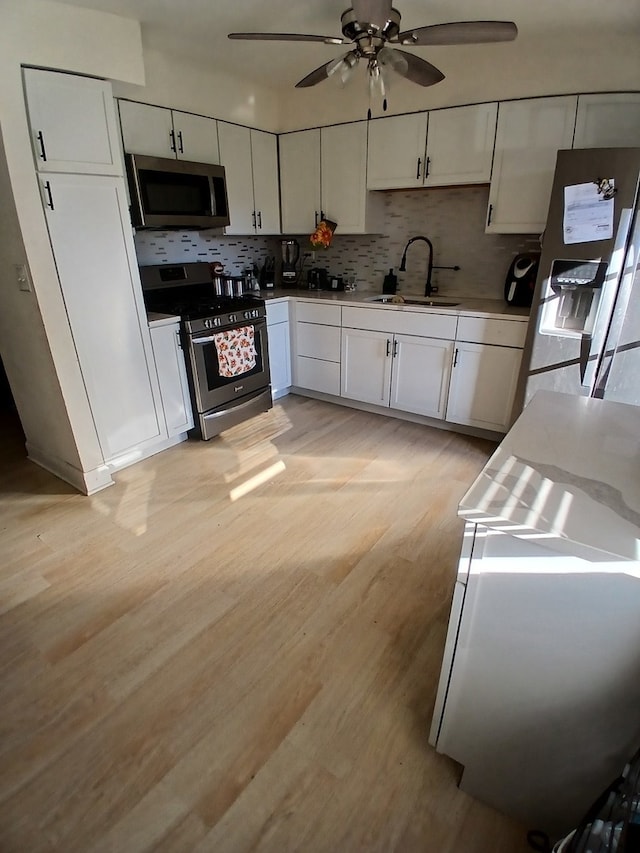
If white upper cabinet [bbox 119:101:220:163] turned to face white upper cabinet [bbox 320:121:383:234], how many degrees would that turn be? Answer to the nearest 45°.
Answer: approximately 45° to its left

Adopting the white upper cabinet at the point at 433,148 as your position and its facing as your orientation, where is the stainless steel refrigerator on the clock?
The stainless steel refrigerator is roughly at 9 o'clock from the white upper cabinet.

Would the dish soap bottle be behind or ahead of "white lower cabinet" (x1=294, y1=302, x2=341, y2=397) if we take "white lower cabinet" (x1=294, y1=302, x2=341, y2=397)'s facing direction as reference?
behind

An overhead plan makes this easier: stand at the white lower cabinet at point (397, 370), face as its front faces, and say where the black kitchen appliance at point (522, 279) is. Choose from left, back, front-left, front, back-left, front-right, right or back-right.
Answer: back-left

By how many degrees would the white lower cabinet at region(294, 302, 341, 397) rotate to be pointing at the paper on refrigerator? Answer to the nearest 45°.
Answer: approximately 90° to its left

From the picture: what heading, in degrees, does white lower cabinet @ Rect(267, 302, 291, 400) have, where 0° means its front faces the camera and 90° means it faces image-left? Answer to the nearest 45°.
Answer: approximately 315°

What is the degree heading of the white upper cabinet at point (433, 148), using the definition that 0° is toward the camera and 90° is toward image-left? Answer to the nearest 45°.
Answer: approximately 45°

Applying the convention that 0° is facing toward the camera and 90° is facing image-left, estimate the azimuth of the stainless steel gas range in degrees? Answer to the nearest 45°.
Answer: approximately 315°
